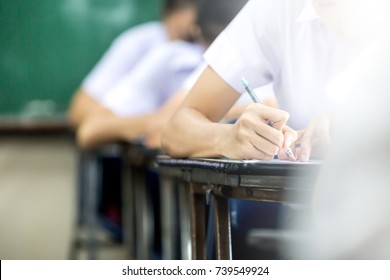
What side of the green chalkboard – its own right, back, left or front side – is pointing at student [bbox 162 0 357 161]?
front

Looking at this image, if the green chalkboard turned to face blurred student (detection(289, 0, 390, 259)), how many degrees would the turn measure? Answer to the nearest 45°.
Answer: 0° — it already faces them

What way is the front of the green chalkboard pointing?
toward the camera
